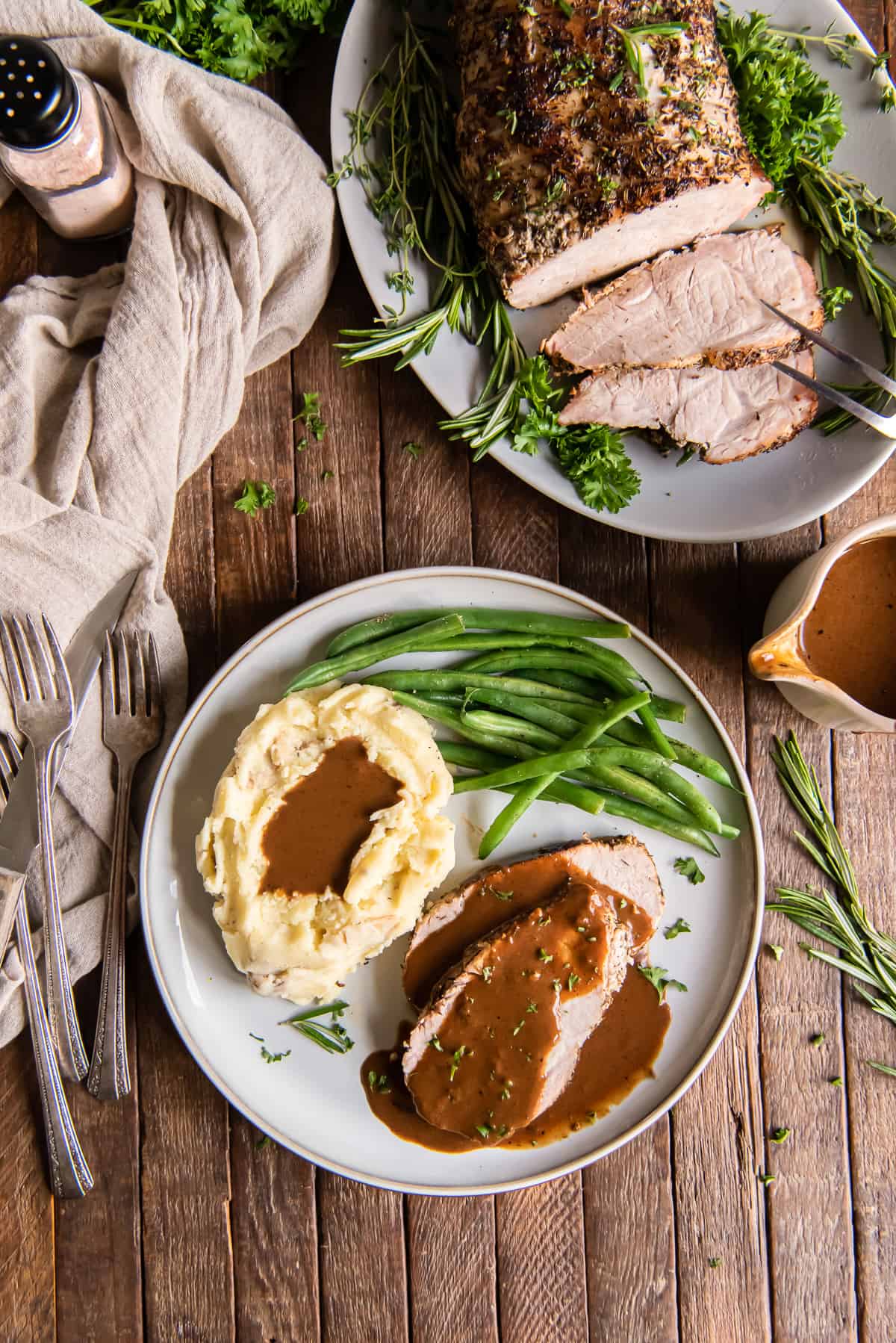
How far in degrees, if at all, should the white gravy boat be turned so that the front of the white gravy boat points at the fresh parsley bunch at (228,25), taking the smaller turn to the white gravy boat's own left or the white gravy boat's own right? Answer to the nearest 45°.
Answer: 0° — it already faces it

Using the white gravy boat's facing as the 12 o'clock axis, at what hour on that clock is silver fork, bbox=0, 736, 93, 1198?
The silver fork is roughly at 11 o'clock from the white gravy boat.

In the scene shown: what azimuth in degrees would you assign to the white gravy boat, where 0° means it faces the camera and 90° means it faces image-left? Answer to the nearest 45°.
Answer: approximately 90°
